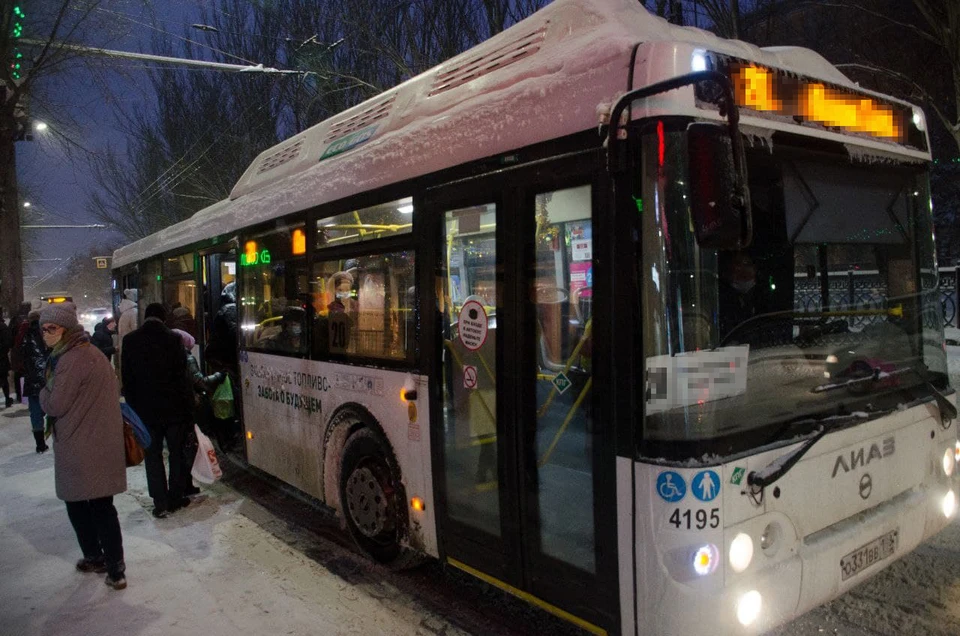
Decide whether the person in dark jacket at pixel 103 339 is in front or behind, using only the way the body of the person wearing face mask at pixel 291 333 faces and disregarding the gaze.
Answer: behind

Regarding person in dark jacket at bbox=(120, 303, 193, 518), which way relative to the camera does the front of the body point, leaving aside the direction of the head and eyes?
away from the camera

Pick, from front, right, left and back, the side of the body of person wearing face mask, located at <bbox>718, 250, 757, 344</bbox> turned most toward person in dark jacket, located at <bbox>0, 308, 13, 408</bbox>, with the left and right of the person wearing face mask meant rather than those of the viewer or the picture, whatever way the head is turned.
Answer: back

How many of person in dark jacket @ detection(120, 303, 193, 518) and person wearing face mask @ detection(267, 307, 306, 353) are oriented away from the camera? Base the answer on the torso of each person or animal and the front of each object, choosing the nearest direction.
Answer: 1

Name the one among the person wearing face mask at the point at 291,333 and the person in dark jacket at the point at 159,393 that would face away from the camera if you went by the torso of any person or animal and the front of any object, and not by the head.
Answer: the person in dark jacket

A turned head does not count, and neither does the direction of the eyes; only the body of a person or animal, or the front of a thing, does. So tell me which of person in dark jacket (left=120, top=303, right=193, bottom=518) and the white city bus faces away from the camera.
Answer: the person in dark jacket

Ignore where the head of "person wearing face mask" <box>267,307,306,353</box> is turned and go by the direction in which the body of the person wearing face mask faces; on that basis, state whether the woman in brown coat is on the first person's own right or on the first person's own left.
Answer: on the first person's own right

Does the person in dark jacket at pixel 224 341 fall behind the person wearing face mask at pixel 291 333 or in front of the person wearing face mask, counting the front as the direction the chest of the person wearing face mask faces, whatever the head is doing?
behind

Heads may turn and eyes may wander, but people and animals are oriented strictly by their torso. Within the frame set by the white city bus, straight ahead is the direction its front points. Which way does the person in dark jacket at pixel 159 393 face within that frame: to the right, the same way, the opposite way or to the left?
the opposite way

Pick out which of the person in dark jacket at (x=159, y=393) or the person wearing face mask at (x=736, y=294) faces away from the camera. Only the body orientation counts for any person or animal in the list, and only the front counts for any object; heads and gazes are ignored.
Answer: the person in dark jacket

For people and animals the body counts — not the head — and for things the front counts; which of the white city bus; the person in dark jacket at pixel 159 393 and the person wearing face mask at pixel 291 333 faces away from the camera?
the person in dark jacket

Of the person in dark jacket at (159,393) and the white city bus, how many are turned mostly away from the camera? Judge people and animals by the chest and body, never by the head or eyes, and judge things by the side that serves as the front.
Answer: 1
